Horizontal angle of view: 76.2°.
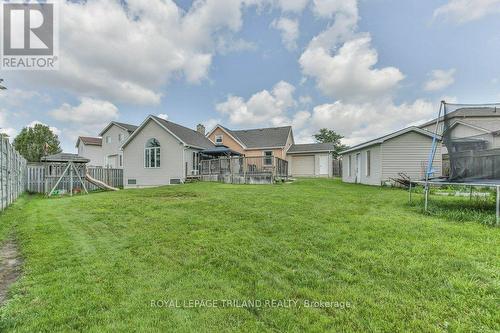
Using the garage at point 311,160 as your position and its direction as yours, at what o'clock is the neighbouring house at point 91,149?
The neighbouring house is roughly at 3 o'clock from the garage.

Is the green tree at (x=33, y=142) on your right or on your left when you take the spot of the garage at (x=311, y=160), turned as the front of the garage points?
on your right

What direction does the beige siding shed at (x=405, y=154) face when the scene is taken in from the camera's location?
facing the viewer and to the left of the viewer

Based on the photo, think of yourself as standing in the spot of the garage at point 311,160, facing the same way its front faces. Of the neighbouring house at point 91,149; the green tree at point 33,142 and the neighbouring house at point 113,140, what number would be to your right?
3

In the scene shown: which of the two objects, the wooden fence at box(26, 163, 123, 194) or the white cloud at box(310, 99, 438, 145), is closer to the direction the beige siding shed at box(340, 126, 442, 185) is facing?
the wooden fence

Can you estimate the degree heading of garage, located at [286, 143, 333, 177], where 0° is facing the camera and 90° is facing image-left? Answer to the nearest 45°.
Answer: approximately 0°

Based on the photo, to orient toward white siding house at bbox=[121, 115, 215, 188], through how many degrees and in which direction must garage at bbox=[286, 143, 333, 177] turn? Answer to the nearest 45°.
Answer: approximately 45° to its right

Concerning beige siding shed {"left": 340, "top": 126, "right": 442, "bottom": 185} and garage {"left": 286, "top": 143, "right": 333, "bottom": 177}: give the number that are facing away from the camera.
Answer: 0
